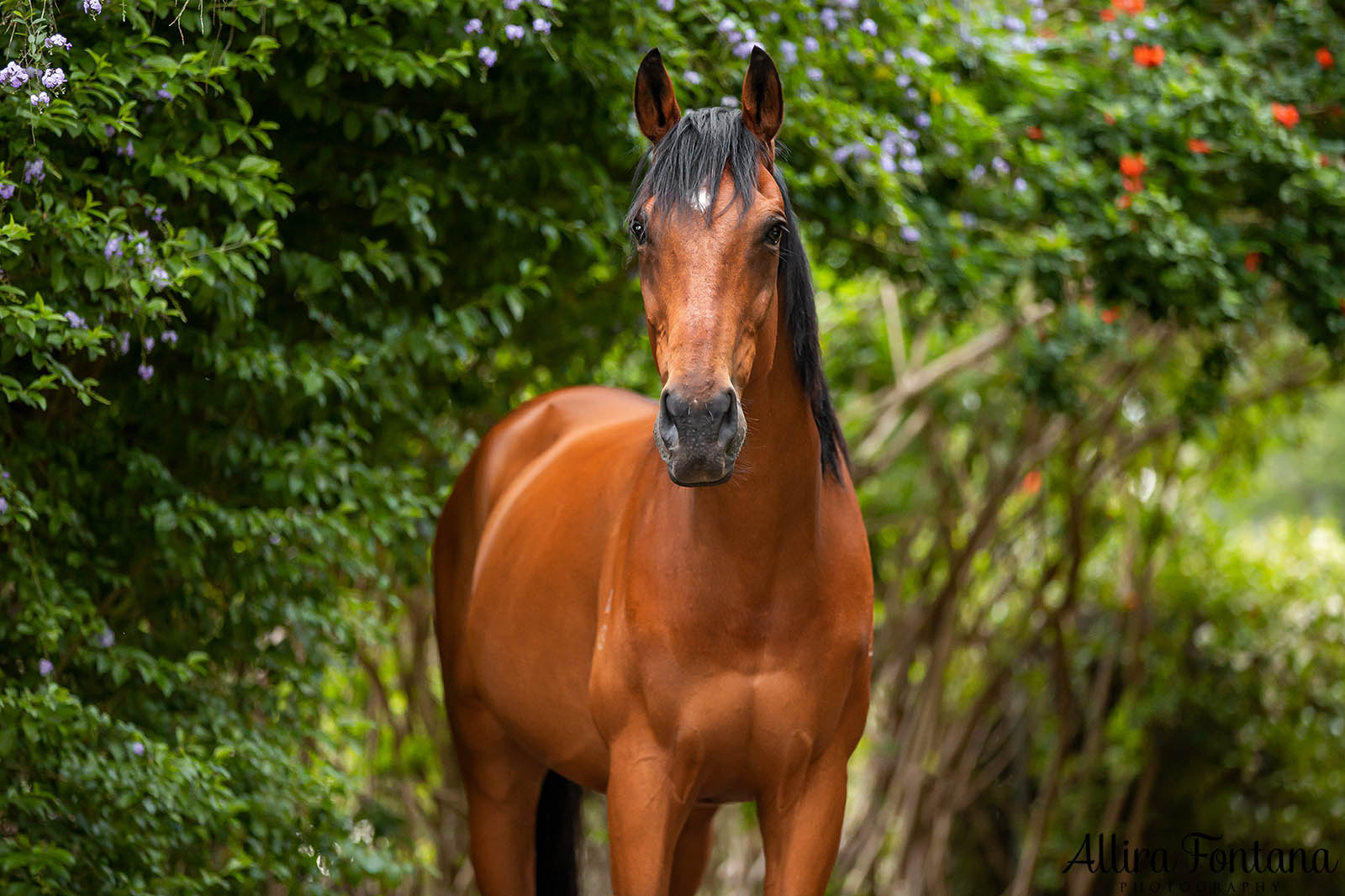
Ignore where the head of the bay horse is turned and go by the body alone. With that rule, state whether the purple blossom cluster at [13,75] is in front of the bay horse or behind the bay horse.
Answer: behind

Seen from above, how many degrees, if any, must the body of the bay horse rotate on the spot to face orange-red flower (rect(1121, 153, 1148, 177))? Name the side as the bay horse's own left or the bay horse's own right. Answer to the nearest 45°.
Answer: approximately 90° to the bay horse's own left

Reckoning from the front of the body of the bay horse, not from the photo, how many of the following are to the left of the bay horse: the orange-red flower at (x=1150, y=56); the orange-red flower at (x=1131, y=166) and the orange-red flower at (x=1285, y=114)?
3

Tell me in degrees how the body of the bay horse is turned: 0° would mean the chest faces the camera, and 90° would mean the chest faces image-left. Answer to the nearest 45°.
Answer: approximately 315°

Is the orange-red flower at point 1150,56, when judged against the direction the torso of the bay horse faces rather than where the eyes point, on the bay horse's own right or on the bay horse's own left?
on the bay horse's own left
